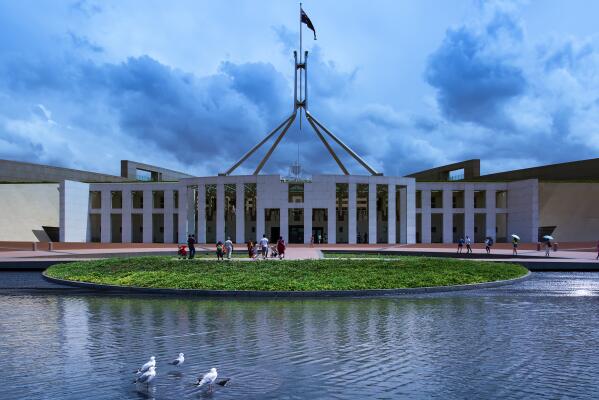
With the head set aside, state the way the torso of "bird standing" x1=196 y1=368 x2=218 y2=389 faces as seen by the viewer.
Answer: to the viewer's right

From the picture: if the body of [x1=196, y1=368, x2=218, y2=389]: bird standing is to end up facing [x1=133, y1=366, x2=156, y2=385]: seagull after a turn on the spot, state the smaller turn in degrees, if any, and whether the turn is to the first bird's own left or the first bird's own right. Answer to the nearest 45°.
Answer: approximately 180°

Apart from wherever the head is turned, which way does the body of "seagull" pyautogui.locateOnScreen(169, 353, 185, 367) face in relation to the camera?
to the viewer's right
